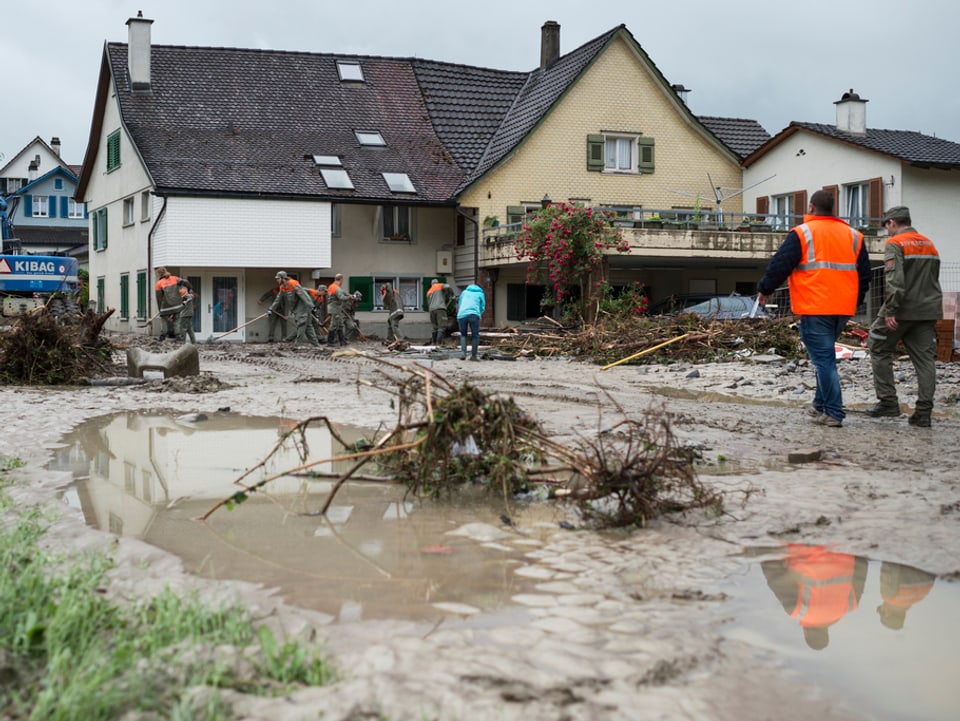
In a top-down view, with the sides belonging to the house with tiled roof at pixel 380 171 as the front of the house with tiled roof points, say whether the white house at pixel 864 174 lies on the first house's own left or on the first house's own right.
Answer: on the first house's own left

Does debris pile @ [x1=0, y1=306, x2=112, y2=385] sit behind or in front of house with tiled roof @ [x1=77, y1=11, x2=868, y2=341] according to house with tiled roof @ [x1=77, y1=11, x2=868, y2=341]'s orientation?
in front

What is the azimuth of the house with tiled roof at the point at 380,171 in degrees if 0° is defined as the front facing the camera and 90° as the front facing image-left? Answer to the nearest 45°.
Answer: approximately 0°

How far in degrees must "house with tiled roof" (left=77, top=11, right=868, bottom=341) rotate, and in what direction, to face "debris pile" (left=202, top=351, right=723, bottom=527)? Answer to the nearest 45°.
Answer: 0° — it already faces it

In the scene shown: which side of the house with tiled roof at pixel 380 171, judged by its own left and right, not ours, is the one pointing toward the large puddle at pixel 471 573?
front

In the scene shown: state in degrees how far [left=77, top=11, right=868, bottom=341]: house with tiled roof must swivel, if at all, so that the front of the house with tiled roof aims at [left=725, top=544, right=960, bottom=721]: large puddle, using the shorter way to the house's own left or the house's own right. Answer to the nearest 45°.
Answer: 0° — it already faces it

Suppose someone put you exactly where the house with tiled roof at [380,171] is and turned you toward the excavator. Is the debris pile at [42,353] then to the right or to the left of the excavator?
left

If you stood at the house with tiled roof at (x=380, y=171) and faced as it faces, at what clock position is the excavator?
The excavator is roughly at 2 o'clock from the house with tiled roof.
